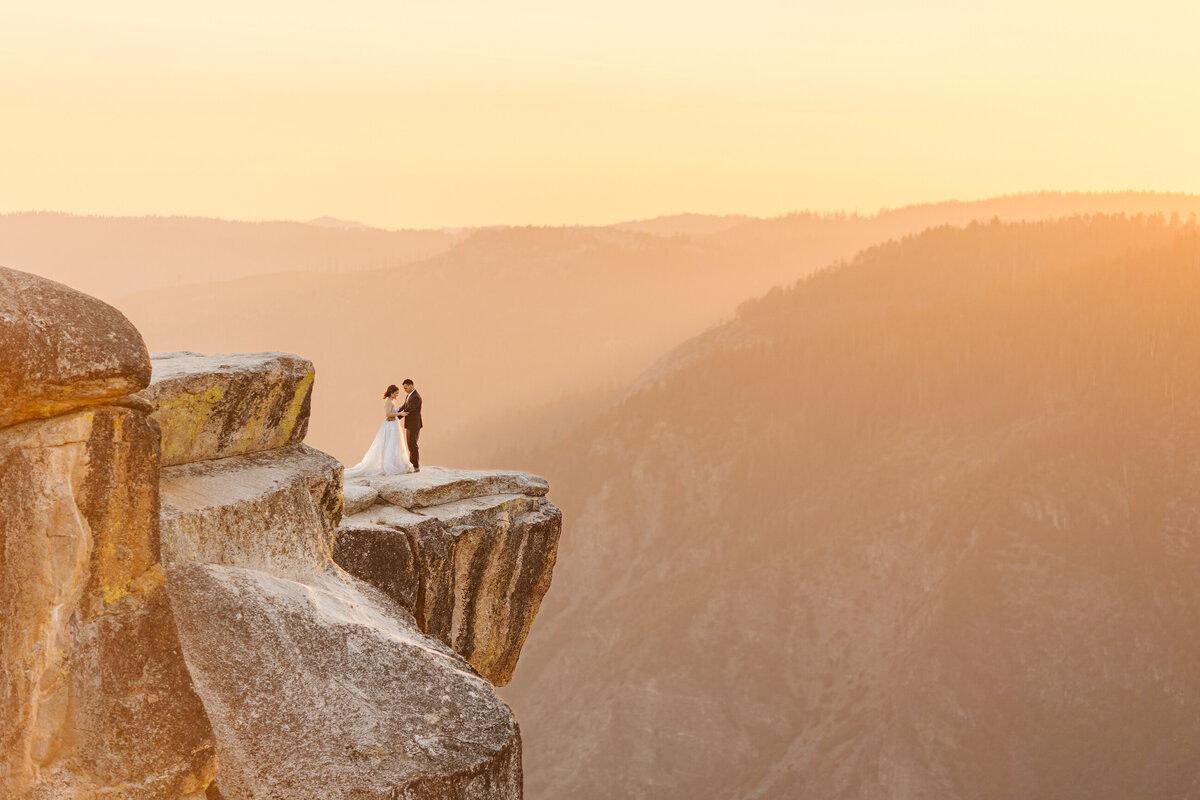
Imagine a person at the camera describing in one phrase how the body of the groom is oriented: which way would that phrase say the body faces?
to the viewer's left

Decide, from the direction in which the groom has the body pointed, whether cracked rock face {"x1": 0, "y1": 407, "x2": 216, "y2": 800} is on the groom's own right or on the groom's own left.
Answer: on the groom's own left

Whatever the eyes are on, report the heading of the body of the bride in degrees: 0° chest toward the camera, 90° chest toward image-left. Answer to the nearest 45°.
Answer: approximately 270°

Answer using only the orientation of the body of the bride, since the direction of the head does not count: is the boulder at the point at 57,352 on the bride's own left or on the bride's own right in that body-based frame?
on the bride's own right

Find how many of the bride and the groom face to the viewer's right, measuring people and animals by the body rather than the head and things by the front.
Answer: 1

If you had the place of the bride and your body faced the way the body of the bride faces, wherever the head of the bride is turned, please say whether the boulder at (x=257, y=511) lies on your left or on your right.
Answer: on your right
